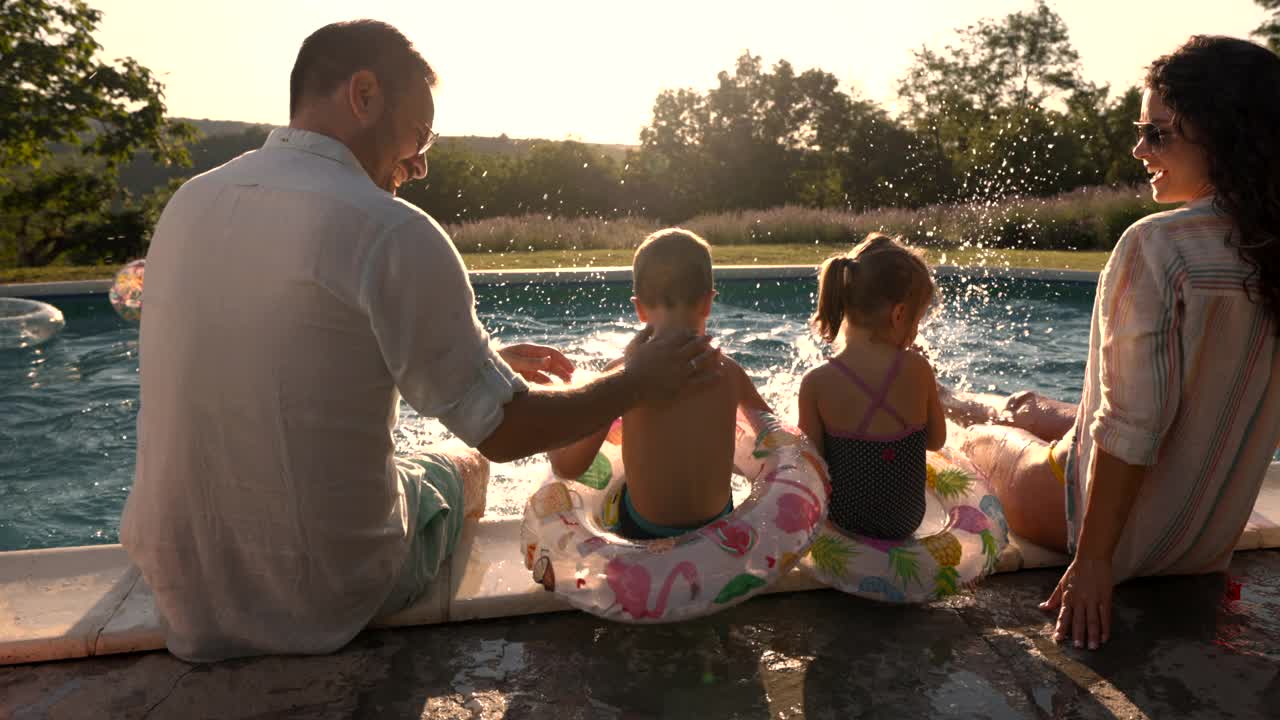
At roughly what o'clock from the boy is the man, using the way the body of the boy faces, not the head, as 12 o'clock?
The man is roughly at 8 o'clock from the boy.

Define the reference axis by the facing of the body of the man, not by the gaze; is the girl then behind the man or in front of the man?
in front

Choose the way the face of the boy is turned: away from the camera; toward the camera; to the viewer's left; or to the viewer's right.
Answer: away from the camera

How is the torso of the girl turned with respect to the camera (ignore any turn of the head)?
away from the camera

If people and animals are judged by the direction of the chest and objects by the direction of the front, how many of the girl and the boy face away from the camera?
2

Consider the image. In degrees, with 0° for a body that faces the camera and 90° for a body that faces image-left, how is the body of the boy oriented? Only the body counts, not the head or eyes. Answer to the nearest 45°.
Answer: approximately 180°

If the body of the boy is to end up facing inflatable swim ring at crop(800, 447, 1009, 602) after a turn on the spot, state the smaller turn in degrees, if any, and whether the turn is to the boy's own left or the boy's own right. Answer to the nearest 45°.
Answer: approximately 90° to the boy's own right

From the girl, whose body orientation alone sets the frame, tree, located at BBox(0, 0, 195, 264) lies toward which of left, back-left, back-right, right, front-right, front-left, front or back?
front-left

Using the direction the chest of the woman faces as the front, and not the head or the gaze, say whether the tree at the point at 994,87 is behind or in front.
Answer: in front

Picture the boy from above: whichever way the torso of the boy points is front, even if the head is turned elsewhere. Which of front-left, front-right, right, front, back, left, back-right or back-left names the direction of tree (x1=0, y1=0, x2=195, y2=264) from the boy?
front-left

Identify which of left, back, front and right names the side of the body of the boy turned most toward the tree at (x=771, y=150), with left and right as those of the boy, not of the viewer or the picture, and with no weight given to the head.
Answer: front

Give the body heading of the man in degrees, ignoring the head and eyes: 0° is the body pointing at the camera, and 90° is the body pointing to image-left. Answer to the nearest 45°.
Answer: approximately 225°
